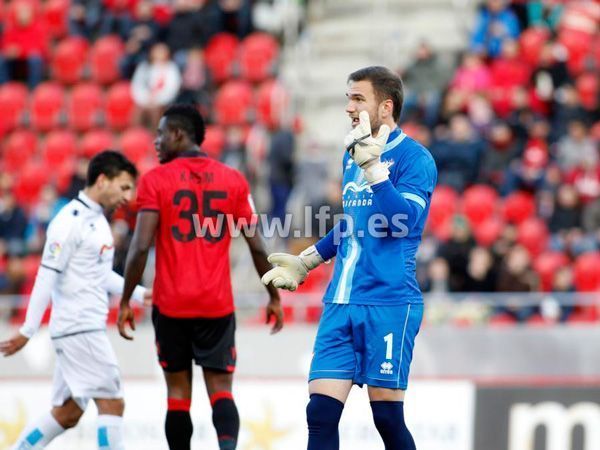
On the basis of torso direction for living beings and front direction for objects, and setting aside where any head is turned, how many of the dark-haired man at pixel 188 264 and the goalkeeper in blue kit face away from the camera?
1

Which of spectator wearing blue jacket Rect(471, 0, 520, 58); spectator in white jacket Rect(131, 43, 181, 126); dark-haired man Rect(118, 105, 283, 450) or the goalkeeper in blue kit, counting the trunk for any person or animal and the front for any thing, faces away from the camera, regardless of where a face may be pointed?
the dark-haired man

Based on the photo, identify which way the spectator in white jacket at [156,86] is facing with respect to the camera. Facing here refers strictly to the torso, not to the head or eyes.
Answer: toward the camera

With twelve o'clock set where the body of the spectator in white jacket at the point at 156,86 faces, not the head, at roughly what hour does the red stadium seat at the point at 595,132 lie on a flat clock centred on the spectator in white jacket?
The red stadium seat is roughly at 10 o'clock from the spectator in white jacket.

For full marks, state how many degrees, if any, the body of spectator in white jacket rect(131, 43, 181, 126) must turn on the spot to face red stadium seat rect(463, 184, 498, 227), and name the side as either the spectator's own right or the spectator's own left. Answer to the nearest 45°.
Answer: approximately 45° to the spectator's own left

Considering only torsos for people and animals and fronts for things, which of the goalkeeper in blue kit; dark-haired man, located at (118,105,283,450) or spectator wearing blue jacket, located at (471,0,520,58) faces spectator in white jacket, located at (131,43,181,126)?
the dark-haired man

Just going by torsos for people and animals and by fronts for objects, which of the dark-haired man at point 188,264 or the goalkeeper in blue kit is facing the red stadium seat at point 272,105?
the dark-haired man

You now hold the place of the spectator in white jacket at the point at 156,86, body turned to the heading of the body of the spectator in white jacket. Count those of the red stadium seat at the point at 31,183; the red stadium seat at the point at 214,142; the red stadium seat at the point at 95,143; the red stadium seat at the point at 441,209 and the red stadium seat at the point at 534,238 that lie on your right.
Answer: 2

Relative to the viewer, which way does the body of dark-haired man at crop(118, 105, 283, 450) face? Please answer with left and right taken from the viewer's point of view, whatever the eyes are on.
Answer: facing away from the viewer

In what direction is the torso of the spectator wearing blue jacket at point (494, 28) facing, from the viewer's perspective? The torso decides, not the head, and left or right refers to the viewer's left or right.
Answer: facing the viewer

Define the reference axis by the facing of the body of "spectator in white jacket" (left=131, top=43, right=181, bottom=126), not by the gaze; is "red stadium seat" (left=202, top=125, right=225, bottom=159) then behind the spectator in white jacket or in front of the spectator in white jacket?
in front

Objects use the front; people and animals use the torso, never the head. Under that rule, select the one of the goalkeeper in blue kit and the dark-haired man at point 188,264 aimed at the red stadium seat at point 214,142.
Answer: the dark-haired man

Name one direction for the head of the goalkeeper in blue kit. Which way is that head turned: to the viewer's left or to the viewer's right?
to the viewer's left
